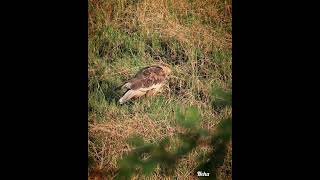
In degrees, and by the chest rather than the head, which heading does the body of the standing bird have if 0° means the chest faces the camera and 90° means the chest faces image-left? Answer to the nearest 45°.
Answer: approximately 270°
